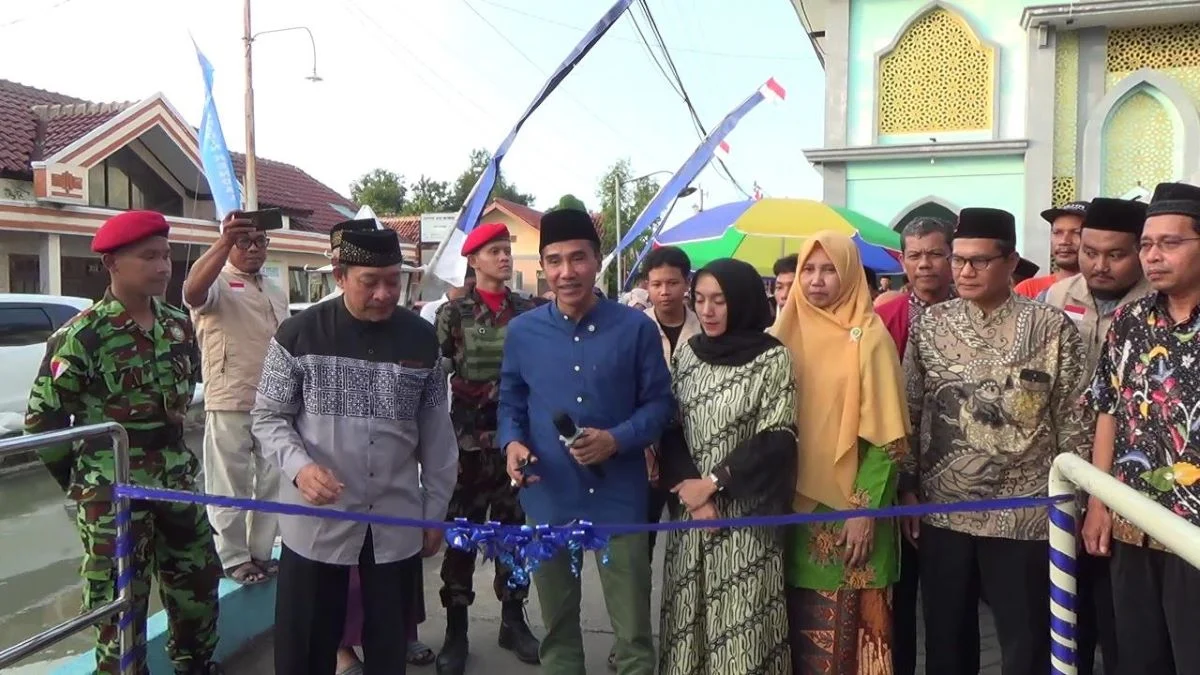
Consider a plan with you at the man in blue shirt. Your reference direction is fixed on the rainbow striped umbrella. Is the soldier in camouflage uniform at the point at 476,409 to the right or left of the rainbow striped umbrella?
left

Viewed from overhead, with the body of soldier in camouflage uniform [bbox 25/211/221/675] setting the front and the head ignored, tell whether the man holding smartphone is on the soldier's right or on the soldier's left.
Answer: on the soldier's left

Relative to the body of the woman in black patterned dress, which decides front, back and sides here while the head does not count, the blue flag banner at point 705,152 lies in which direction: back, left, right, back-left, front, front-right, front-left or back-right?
back-right

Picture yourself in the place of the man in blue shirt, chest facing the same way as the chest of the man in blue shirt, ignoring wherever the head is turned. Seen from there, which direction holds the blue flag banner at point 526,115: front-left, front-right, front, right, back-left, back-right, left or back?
back

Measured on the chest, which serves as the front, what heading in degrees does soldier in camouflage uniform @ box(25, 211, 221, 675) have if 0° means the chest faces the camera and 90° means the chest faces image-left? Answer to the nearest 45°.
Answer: approximately 315°

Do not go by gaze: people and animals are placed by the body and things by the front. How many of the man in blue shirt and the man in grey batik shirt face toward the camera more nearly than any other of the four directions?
2
